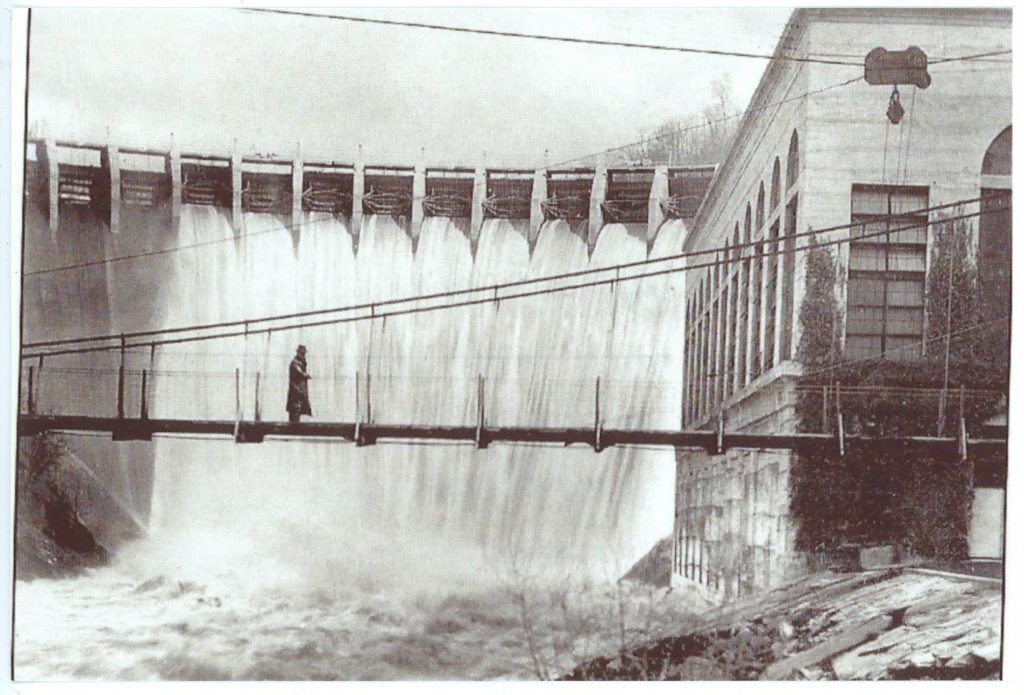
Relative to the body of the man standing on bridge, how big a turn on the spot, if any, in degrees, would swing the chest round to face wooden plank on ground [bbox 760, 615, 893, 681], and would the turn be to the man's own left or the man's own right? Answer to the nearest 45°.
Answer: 0° — they already face it

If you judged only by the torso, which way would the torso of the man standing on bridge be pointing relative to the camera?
to the viewer's right

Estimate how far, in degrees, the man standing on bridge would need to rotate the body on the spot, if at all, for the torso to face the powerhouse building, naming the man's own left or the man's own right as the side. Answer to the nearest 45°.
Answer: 0° — they already face it
